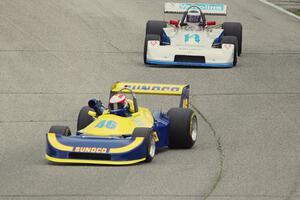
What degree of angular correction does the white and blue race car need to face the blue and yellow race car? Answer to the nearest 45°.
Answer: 0° — it already faces it

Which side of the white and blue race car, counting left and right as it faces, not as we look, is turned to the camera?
front

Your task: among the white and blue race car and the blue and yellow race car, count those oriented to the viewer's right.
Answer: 0

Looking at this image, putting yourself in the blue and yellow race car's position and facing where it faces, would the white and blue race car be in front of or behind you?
behind
